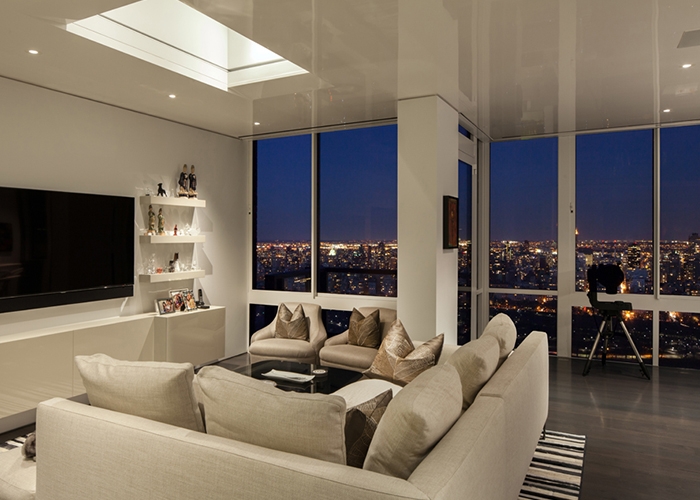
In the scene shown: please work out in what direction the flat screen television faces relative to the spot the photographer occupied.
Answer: facing the viewer and to the right of the viewer

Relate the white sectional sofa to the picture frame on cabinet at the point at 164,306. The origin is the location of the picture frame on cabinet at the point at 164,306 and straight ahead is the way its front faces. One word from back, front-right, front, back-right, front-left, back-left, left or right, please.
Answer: front-right

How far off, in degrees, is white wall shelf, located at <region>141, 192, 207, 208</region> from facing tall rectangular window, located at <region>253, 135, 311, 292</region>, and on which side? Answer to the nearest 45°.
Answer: approximately 90° to its left

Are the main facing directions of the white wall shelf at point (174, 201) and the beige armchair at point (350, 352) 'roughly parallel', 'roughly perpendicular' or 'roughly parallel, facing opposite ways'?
roughly perpendicular

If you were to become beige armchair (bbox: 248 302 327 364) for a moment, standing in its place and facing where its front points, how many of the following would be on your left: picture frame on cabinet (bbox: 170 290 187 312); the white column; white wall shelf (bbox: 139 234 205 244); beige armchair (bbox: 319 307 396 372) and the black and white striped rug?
3

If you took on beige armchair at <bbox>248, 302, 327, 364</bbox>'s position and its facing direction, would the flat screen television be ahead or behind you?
ahead

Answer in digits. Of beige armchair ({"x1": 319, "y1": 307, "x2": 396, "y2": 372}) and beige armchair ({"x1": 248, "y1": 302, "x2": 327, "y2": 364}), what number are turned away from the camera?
0

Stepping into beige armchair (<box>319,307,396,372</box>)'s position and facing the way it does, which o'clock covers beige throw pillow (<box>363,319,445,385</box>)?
The beige throw pillow is roughly at 10 o'clock from the beige armchair.

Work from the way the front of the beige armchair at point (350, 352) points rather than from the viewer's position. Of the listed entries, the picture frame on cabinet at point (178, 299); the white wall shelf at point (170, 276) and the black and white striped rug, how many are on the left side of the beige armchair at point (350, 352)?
1

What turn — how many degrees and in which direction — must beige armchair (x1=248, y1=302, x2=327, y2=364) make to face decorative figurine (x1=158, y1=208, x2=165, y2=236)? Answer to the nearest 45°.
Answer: approximately 45° to its right

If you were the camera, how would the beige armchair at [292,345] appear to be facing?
facing the viewer and to the left of the viewer

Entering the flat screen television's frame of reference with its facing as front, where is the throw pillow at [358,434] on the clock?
The throw pillow is roughly at 1 o'clock from the flat screen television.

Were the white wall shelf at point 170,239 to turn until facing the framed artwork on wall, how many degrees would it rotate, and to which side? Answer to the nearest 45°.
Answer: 0° — it already faces it
